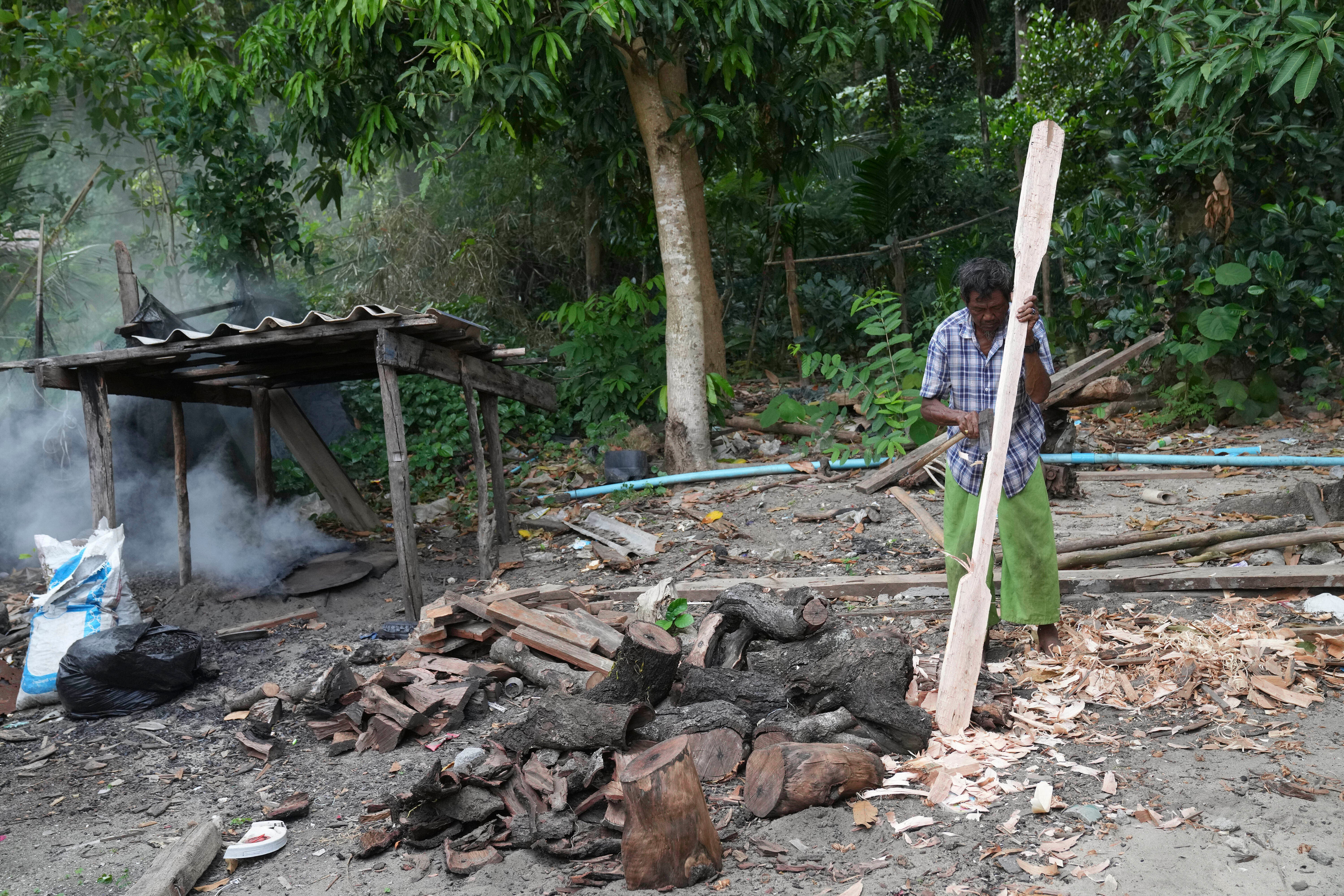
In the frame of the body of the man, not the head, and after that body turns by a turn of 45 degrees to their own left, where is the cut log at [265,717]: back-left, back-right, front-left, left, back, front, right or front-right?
back-right

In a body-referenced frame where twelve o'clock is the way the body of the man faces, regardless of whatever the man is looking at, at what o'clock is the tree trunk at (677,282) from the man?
The tree trunk is roughly at 5 o'clock from the man.

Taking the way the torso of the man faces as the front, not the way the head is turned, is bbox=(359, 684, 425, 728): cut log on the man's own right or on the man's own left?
on the man's own right

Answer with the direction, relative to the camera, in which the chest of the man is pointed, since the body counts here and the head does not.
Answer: toward the camera

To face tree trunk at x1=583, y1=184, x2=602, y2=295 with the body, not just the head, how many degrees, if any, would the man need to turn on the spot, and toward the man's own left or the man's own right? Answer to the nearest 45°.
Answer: approximately 135° to the man's own right

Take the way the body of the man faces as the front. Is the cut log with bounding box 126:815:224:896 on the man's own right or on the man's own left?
on the man's own right

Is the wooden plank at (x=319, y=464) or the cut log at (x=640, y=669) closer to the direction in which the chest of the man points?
the cut log

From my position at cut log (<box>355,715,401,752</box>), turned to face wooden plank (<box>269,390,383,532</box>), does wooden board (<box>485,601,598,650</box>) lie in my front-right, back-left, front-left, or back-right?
front-right

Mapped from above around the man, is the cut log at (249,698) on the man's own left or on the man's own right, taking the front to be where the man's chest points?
on the man's own right

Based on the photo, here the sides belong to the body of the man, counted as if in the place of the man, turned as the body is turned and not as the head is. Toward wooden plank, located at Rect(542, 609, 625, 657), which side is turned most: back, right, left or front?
right

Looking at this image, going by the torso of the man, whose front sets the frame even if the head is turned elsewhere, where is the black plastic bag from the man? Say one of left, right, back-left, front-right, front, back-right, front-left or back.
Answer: right

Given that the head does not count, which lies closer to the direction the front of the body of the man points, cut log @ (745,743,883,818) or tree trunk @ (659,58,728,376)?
the cut log

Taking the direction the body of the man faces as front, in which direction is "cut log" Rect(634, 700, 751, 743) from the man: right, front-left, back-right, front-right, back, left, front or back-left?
front-right
